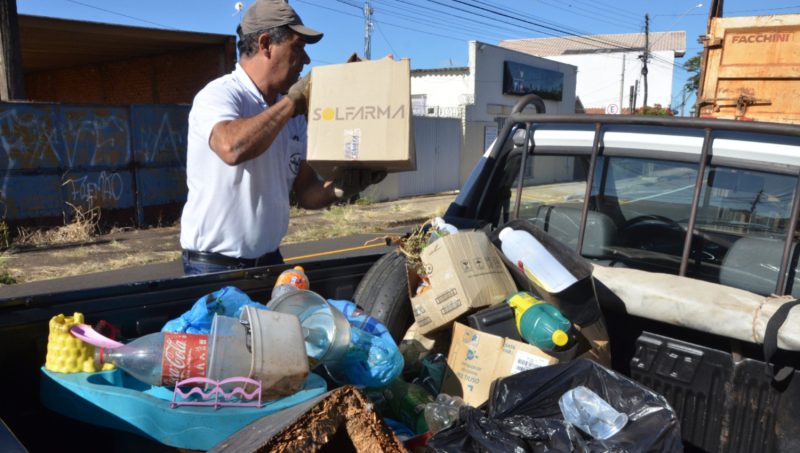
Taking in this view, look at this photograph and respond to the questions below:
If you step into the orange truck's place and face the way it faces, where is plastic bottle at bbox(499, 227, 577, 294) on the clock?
The plastic bottle is roughly at 6 o'clock from the orange truck.

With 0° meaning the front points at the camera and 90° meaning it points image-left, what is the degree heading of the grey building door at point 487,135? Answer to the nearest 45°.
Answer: approximately 315°

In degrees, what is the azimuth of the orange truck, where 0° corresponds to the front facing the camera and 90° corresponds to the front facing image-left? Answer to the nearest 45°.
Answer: approximately 180°

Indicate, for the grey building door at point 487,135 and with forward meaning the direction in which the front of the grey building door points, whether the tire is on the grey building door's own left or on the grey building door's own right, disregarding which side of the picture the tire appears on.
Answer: on the grey building door's own right

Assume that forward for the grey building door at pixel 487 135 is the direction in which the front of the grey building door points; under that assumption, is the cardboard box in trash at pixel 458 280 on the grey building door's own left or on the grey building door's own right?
on the grey building door's own right

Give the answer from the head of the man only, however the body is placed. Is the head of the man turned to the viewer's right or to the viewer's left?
to the viewer's right

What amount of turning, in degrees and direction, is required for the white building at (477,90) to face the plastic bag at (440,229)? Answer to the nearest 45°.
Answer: approximately 45° to its right

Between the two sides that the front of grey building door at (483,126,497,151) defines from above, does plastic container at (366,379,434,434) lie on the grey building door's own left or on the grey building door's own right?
on the grey building door's own right

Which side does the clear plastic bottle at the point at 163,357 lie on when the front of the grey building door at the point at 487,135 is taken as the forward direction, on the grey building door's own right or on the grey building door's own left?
on the grey building door's own right

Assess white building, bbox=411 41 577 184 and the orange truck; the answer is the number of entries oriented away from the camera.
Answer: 1

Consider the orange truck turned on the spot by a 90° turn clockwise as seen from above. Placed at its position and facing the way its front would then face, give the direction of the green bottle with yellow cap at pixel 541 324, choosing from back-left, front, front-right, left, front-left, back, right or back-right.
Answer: right
